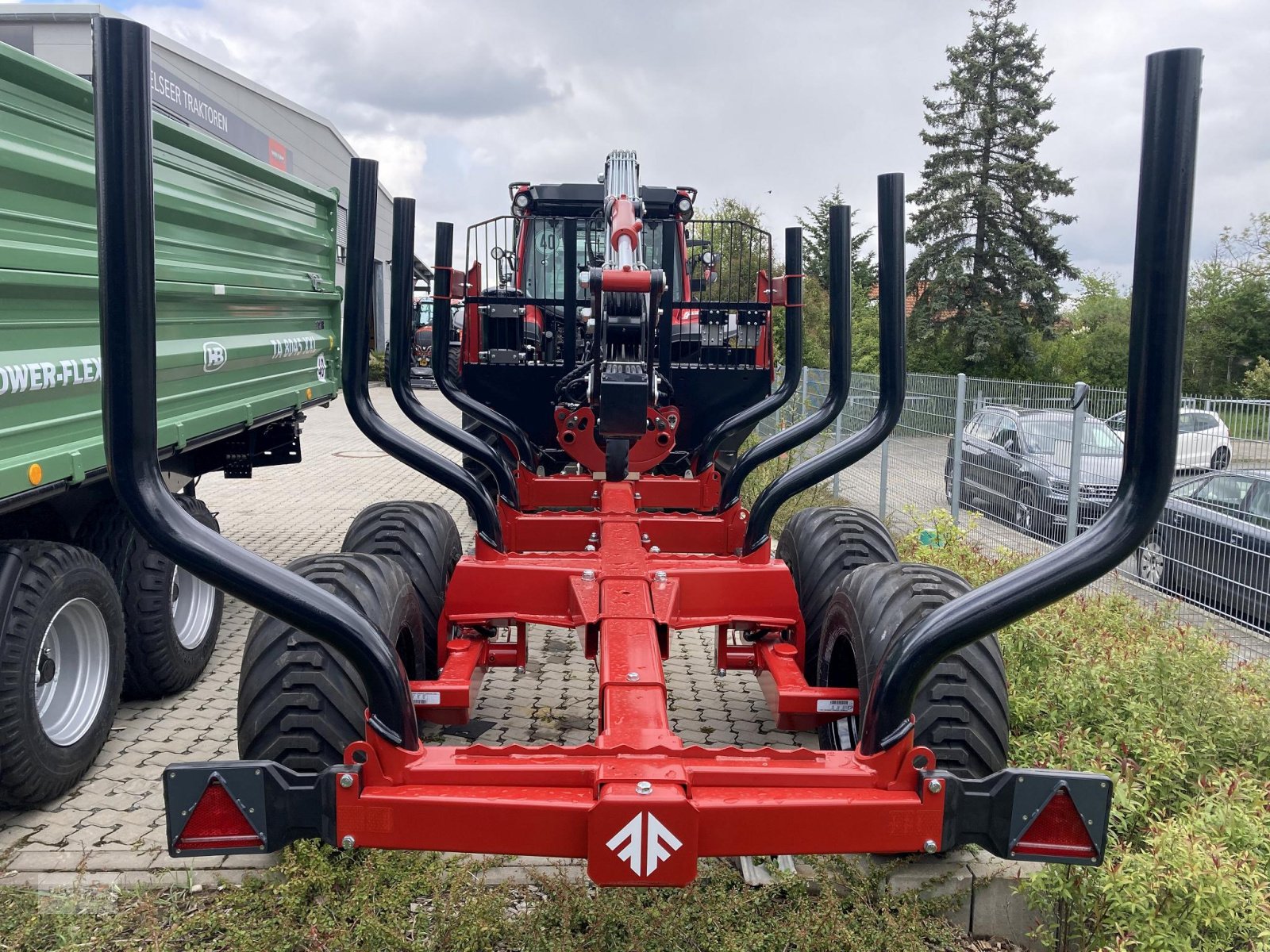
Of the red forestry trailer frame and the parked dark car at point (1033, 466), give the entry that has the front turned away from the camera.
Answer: the red forestry trailer frame

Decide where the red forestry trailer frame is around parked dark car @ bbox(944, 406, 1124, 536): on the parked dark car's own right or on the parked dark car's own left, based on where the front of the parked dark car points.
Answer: on the parked dark car's own right

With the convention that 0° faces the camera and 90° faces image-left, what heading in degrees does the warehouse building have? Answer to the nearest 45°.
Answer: approximately 315°

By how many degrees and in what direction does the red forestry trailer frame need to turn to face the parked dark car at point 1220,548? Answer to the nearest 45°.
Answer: approximately 45° to its right

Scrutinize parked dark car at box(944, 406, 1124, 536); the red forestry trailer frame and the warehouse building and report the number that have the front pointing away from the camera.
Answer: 1

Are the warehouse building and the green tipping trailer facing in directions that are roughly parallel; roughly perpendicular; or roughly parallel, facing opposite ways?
roughly perpendicular

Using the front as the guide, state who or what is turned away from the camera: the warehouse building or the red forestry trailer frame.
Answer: the red forestry trailer frame

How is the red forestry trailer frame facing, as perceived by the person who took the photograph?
facing away from the viewer

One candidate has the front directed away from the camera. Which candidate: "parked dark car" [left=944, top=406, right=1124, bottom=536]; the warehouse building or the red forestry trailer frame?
the red forestry trailer frame

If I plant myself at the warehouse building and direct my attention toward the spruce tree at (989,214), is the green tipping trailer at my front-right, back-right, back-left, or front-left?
back-right

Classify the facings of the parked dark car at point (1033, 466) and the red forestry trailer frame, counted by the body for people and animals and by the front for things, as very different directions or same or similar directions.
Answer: very different directions

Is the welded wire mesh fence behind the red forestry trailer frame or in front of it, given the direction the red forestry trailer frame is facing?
in front

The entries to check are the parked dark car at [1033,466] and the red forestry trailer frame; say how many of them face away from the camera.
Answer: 1
